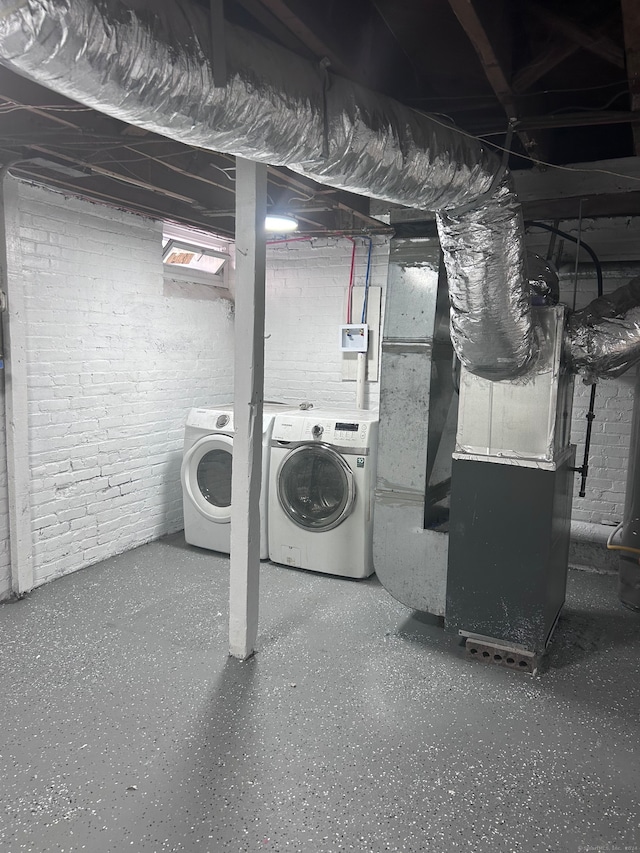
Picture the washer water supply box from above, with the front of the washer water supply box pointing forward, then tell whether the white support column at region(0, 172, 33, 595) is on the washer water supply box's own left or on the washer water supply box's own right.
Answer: on the washer water supply box's own right

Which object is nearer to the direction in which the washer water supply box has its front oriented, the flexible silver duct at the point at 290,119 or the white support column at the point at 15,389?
the flexible silver duct

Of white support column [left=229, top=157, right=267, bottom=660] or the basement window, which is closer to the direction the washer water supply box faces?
the white support column

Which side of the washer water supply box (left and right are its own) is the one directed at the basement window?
right

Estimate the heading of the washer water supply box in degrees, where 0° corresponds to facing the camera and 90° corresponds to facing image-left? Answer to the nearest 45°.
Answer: approximately 0°

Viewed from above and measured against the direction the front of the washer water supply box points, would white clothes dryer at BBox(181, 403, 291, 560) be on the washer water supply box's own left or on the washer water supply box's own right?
on the washer water supply box's own right
